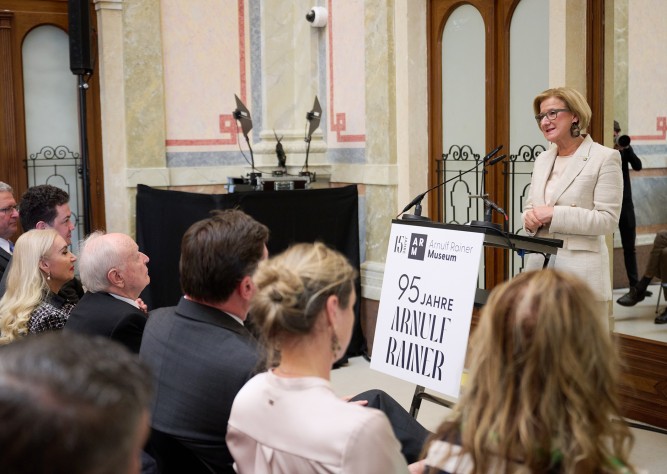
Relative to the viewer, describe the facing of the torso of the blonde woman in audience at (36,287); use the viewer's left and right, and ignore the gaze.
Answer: facing to the right of the viewer

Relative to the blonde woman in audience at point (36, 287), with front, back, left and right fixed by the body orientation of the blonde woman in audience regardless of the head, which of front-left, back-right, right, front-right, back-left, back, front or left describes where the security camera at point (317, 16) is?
front-left

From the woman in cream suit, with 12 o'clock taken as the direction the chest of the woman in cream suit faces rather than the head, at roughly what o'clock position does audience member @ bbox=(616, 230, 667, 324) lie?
The audience member is roughly at 5 o'clock from the woman in cream suit.

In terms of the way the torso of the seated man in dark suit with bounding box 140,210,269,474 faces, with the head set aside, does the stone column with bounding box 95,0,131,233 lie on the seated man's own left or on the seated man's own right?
on the seated man's own left

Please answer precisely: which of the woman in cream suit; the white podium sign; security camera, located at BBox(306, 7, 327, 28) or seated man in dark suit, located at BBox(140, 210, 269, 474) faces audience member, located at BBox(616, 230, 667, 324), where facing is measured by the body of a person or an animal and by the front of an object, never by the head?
the seated man in dark suit

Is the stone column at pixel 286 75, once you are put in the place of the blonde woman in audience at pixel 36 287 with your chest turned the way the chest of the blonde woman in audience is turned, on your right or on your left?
on your left

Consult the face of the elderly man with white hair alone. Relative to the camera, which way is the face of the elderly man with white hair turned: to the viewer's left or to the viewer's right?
to the viewer's right

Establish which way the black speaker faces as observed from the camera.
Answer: facing the viewer and to the right of the viewer

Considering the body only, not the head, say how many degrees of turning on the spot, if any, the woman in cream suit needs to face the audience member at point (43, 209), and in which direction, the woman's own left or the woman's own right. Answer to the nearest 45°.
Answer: approximately 45° to the woman's own right

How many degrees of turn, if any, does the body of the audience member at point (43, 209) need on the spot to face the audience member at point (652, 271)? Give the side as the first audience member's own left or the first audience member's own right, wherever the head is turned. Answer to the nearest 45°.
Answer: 0° — they already face them

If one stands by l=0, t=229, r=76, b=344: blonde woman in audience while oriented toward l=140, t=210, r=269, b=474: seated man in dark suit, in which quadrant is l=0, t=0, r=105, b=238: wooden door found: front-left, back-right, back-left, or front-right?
back-left

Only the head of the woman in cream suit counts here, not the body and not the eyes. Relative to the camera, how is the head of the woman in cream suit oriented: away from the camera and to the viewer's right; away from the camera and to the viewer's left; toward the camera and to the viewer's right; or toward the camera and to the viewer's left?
toward the camera and to the viewer's left

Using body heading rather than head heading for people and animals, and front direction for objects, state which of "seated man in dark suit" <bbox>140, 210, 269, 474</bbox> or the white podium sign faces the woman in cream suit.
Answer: the seated man in dark suit

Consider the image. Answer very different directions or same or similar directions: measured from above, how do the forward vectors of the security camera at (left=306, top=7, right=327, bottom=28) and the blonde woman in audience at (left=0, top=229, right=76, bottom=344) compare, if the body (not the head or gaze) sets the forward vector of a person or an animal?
very different directions

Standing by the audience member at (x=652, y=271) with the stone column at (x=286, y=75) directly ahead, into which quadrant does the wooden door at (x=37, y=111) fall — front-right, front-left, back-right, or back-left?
front-left

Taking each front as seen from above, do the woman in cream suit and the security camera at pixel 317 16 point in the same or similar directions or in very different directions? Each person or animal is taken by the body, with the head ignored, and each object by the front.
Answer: same or similar directions

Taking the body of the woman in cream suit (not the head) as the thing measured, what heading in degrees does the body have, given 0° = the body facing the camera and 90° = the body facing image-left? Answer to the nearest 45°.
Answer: approximately 45°

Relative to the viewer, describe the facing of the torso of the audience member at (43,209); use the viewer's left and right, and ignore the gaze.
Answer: facing to the right of the viewer

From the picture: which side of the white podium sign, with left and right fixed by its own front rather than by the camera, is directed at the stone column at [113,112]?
right

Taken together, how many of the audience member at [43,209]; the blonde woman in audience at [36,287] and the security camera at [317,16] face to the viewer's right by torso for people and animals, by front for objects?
2

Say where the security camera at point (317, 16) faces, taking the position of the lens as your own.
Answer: facing the viewer and to the left of the viewer
